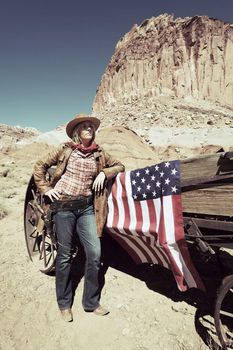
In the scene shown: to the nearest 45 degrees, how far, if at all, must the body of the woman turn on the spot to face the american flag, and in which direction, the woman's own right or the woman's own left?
approximately 45° to the woman's own left

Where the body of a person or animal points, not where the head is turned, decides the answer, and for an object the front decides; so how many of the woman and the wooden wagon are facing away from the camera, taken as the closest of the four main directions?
0

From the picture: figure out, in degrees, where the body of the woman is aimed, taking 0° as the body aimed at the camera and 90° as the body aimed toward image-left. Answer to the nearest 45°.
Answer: approximately 0°

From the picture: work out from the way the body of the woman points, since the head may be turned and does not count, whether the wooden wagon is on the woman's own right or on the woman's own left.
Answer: on the woman's own left

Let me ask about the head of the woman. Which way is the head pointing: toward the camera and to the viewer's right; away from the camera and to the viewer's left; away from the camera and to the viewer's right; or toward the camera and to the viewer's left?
toward the camera and to the viewer's right
